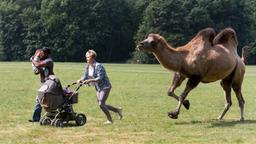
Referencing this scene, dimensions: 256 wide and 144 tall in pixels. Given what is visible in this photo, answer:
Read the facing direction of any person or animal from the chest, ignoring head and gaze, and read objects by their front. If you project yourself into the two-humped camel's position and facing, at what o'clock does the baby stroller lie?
The baby stroller is roughly at 11 o'clock from the two-humped camel.

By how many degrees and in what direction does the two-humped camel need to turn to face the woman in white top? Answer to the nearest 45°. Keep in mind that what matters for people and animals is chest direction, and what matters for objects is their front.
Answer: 0° — it already faces them

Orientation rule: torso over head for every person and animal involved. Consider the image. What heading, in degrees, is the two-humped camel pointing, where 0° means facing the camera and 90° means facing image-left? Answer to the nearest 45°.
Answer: approximately 90°
